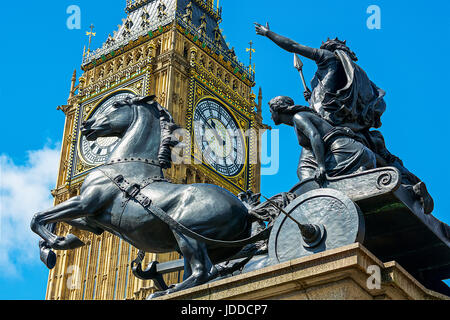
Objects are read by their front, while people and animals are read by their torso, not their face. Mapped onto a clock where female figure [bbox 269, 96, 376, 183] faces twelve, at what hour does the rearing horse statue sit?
The rearing horse statue is roughly at 12 o'clock from the female figure.

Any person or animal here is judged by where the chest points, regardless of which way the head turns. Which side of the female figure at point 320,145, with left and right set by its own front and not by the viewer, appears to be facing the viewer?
left

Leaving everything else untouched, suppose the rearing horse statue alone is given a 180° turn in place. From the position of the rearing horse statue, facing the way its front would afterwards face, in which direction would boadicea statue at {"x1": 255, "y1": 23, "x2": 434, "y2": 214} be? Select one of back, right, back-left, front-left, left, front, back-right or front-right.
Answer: front

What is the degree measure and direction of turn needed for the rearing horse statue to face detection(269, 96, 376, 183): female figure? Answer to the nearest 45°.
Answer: approximately 180°

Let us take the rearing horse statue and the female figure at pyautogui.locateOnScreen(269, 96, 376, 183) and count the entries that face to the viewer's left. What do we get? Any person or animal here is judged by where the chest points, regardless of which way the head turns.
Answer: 2

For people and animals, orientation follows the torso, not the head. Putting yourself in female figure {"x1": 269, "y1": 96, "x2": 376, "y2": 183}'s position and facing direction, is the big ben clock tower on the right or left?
on its right

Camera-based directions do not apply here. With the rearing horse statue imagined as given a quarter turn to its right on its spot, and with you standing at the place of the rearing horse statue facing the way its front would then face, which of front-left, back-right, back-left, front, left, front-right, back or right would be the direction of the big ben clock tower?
front

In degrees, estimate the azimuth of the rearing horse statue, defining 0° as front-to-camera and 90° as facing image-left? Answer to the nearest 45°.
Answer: approximately 90°
